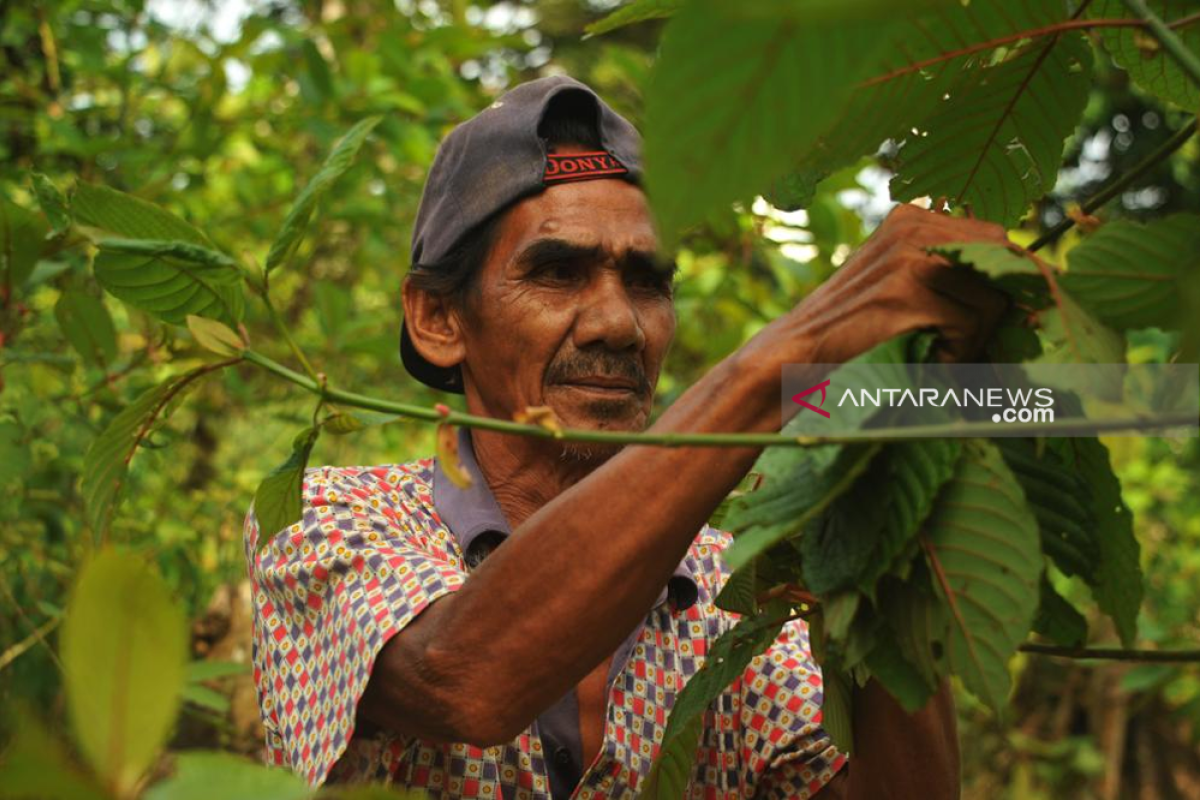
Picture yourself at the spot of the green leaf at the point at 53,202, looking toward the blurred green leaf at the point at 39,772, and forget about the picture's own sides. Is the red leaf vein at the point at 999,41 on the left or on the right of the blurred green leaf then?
left

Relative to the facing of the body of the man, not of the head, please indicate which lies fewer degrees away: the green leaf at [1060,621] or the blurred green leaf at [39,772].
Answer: the green leaf

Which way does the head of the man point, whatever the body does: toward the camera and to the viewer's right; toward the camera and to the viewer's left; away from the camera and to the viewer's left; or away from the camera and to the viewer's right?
toward the camera and to the viewer's right

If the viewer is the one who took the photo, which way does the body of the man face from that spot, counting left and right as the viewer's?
facing the viewer and to the right of the viewer

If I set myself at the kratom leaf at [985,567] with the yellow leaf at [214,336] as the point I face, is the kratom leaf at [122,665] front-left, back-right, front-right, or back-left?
front-left

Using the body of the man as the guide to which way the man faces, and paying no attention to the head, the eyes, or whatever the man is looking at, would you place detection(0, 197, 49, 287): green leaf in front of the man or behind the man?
behind
